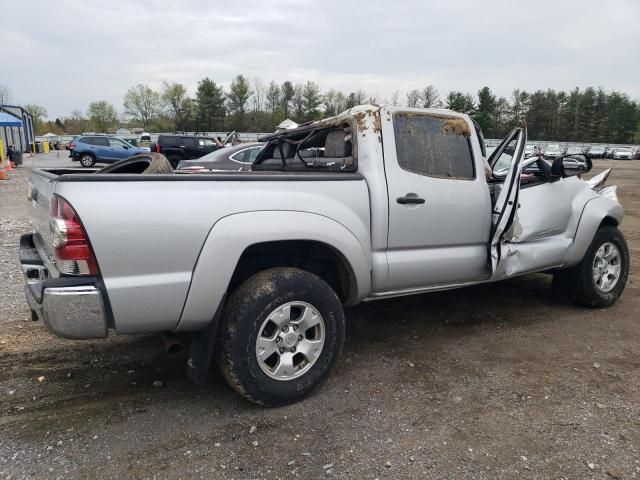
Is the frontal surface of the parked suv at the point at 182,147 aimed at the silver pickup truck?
no

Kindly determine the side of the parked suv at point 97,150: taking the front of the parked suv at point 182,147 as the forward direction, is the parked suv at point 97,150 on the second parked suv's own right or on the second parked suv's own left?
on the second parked suv's own left

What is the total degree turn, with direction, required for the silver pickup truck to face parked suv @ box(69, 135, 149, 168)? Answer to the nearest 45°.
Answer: approximately 90° to its left

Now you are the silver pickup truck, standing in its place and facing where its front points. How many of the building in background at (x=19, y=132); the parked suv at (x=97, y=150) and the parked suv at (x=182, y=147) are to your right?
0

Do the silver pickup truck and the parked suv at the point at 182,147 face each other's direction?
no

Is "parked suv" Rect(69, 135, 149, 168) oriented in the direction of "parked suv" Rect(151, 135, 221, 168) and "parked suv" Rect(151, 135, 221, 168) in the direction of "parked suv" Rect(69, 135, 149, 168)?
no

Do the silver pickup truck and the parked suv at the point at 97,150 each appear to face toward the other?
no

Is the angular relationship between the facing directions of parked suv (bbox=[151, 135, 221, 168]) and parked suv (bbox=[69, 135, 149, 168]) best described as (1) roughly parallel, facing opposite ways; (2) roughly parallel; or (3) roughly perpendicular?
roughly parallel

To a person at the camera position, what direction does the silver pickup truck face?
facing away from the viewer and to the right of the viewer
